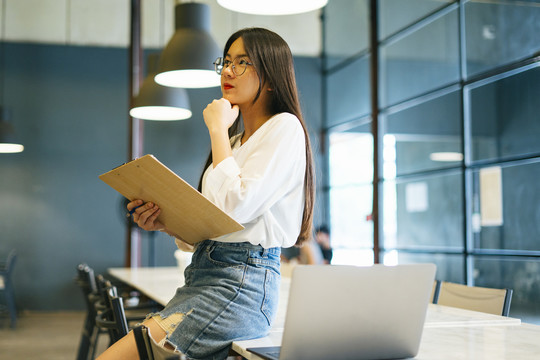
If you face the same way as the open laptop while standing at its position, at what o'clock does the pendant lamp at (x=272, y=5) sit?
The pendant lamp is roughly at 1 o'clock from the open laptop.

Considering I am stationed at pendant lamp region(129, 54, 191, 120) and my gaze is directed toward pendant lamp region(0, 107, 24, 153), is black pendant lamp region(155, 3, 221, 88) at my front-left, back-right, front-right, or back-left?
back-left

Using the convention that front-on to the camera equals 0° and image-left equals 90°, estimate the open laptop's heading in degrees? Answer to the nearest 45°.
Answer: approximately 135°

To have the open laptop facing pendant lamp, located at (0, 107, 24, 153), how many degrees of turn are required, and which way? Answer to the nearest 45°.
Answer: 0° — it already faces it

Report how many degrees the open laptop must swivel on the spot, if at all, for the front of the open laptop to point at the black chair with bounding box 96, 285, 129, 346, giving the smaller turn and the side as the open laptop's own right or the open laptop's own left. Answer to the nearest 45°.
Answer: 0° — it already faces it
